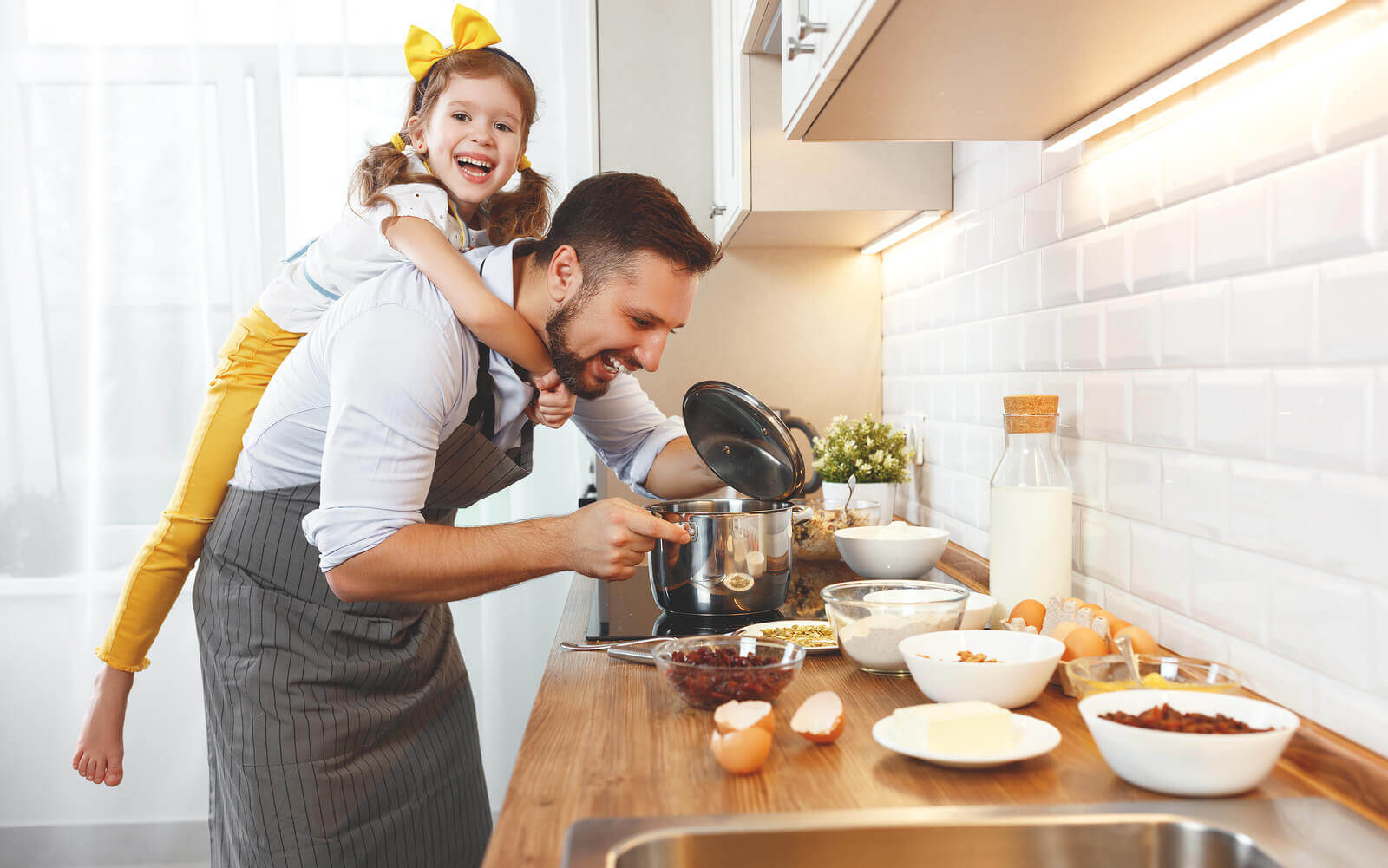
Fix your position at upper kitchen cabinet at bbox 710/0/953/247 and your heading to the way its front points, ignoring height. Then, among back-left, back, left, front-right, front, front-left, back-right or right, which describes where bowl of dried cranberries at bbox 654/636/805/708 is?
left

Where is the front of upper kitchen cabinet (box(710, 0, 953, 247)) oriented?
to the viewer's left

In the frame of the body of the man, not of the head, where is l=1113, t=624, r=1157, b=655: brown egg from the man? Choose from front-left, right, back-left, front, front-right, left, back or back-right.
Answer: front-right

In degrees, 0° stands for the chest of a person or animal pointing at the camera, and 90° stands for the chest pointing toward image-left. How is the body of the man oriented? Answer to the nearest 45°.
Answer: approximately 270°

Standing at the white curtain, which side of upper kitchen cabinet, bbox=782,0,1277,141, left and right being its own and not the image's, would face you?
front

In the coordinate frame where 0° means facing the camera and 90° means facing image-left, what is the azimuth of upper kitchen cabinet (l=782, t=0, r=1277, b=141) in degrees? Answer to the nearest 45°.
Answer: approximately 90°

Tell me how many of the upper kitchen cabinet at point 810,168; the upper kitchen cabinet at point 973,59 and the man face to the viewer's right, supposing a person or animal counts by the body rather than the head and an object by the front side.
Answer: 1

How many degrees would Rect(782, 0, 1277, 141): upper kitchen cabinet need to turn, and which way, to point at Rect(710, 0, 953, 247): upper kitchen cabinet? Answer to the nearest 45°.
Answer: approximately 45° to its right

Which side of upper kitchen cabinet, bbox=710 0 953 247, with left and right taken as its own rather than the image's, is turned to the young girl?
front

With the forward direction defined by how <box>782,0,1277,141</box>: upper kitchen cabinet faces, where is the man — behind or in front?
in front
